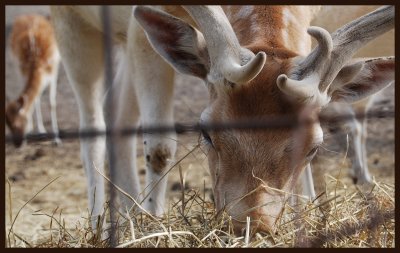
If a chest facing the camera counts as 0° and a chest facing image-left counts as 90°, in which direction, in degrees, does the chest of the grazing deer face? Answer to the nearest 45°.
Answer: approximately 315°

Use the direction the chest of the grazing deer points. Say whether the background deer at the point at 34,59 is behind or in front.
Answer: behind
